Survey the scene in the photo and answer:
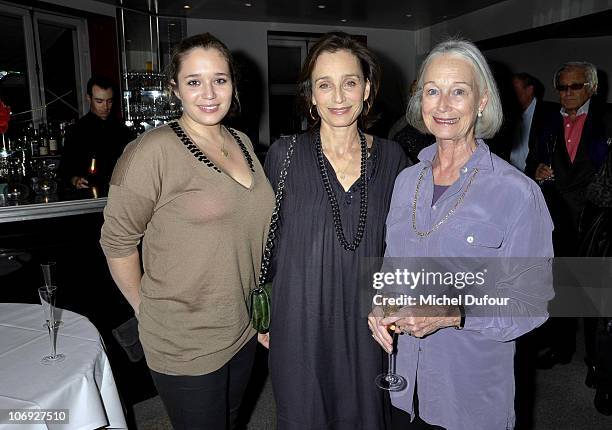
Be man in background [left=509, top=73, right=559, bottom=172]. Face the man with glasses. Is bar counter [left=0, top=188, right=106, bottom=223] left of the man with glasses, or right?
right

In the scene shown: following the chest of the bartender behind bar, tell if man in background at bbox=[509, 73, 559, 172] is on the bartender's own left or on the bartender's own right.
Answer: on the bartender's own left

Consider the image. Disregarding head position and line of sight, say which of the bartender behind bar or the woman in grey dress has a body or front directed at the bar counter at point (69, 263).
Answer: the bartender behind bar

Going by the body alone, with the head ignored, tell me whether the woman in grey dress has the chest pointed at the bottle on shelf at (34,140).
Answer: no

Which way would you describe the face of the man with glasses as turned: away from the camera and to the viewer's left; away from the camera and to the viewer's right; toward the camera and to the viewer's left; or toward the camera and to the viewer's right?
toward the camera and to the viewer's left

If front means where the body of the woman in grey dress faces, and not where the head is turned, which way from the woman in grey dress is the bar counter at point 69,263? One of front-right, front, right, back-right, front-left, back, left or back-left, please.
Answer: back-right

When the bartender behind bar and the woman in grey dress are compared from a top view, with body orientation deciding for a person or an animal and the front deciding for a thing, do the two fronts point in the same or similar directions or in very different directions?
same or similar directions

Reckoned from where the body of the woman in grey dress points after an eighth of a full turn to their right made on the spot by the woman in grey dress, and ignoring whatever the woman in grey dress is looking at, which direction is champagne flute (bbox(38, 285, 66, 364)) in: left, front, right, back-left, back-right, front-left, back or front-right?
front-right

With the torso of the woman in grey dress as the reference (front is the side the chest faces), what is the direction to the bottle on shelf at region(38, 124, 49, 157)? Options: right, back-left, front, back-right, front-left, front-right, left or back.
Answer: back-right

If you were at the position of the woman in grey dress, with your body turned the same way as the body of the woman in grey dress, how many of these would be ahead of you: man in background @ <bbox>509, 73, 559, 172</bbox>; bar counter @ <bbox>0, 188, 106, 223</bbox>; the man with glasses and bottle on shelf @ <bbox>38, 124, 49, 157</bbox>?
0

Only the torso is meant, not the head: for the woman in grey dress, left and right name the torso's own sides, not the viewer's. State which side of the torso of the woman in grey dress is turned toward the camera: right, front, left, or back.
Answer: front

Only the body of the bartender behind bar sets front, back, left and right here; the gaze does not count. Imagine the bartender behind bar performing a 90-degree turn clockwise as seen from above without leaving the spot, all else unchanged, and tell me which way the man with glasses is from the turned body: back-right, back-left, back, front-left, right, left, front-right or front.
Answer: back-left

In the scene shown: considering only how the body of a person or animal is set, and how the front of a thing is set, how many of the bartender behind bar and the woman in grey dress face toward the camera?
2

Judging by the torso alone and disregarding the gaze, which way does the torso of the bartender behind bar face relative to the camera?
toward the camera

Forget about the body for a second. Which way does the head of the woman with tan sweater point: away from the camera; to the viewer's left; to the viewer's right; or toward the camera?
toward the camera

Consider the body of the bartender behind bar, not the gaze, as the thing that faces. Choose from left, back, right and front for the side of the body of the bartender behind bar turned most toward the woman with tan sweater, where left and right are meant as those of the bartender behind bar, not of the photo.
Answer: front

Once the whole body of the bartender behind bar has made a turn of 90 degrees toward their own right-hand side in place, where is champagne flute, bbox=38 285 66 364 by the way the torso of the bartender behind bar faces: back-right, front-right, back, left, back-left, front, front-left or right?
left
